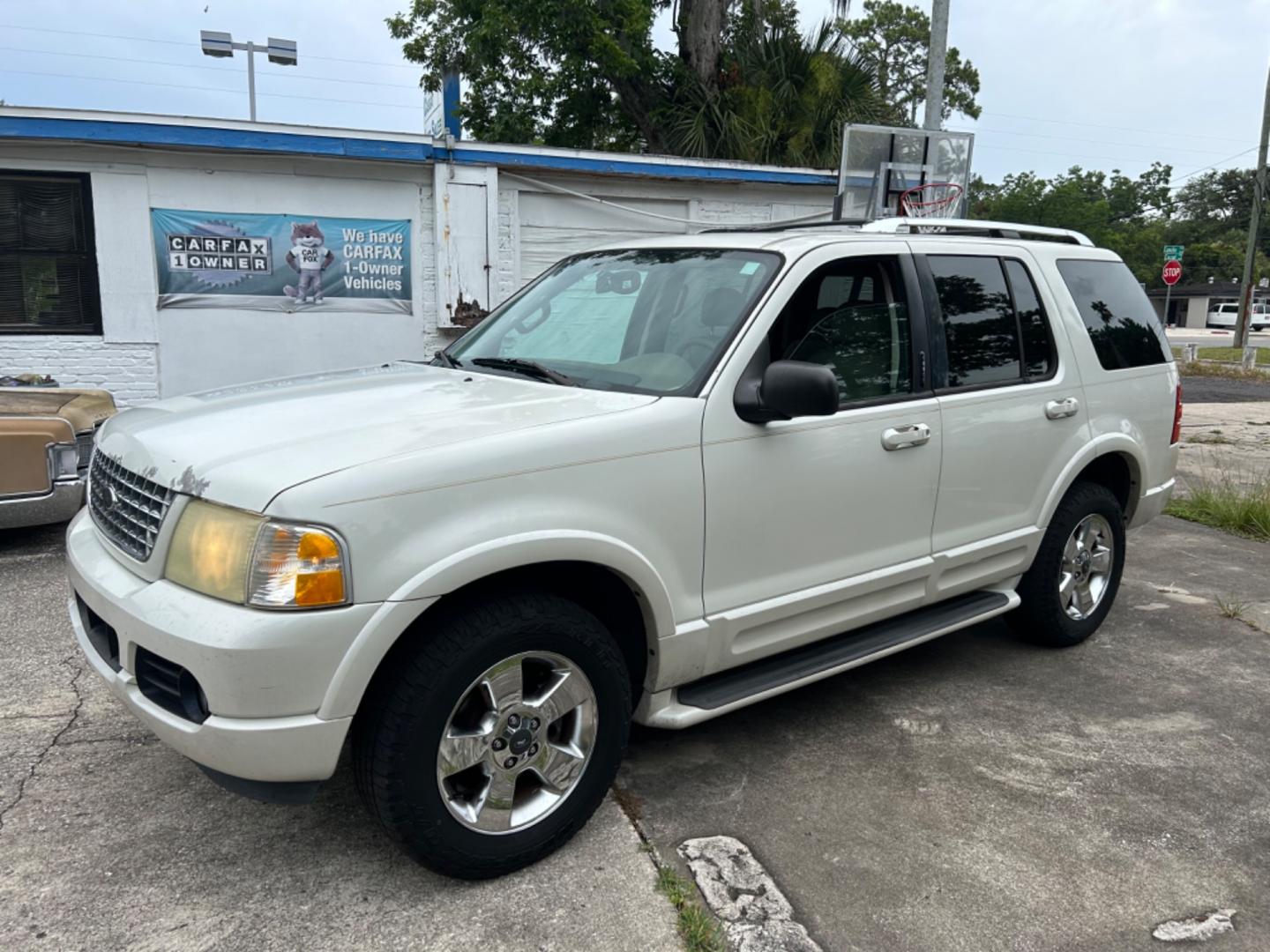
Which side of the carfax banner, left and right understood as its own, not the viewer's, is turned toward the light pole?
back

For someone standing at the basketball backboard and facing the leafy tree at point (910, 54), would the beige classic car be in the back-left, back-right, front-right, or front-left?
back-left

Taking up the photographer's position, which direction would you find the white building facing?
facing the viewer

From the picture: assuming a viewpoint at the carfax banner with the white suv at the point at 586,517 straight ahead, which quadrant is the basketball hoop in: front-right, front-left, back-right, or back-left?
front-left

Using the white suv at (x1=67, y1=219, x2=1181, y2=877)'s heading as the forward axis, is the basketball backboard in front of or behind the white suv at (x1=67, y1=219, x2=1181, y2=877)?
behind

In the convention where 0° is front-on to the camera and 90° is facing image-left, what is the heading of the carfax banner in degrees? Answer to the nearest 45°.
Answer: approximately 0°

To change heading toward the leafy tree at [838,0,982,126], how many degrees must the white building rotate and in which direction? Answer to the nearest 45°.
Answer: approximately 135° to its left

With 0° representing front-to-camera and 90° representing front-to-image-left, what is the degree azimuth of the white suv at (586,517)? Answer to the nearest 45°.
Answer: approximately 45°

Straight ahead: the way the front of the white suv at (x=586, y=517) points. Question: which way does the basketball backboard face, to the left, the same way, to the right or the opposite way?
to the left

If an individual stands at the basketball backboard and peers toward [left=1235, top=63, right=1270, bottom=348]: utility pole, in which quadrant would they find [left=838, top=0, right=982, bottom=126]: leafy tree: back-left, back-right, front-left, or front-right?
front-left

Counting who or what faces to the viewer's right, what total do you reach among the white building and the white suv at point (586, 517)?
0

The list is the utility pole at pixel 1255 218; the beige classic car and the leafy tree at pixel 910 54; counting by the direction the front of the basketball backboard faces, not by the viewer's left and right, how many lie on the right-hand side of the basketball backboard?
1
